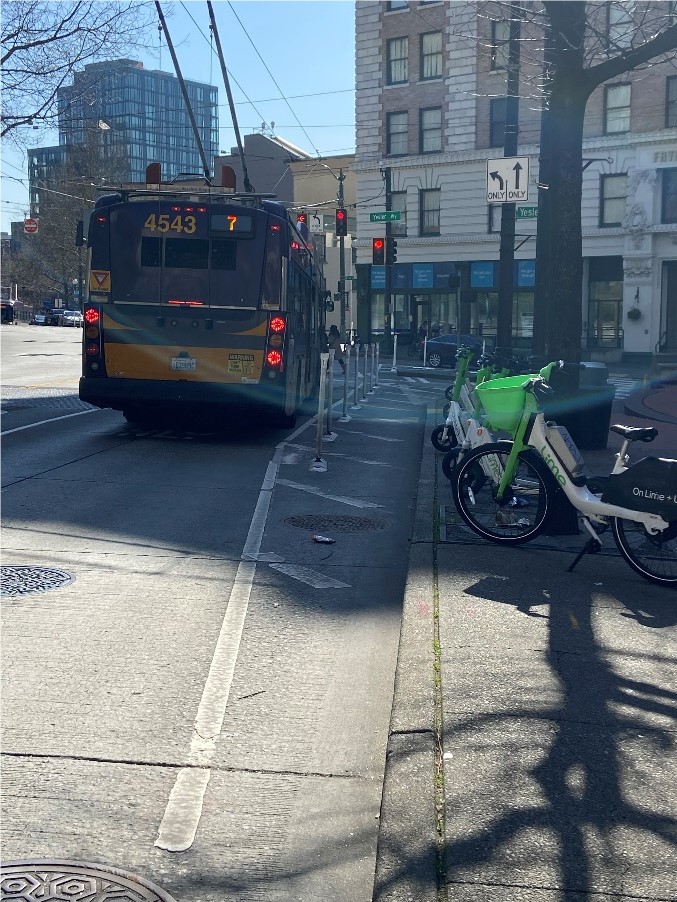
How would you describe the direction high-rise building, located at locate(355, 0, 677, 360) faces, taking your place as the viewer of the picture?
facing the viewer

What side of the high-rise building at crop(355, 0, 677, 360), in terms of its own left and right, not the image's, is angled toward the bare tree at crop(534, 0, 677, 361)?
front

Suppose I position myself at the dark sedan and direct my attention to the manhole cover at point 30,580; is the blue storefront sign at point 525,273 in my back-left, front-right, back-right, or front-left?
back-left

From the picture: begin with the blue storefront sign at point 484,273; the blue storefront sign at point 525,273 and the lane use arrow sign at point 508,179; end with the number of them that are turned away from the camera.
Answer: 0

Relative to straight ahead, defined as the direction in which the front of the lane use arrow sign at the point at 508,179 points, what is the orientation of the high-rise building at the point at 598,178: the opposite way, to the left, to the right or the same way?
the same way

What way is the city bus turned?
away from the camera

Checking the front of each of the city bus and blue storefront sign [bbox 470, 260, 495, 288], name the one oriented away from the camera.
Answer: the city bus

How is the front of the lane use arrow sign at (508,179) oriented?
toward the camera

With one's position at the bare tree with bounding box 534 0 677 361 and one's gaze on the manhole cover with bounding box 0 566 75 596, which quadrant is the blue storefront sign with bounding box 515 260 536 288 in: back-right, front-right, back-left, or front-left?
back-right

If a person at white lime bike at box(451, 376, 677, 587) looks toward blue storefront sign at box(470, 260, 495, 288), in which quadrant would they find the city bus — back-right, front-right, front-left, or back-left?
front-left

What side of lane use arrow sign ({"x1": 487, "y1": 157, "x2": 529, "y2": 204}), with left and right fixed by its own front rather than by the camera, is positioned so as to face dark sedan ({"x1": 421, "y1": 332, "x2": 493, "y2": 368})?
back

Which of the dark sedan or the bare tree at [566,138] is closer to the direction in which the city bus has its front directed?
the dark sedan

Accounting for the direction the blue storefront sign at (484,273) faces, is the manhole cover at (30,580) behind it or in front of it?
in front

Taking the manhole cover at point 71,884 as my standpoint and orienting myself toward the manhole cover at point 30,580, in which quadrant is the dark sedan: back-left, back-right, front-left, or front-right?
front-right

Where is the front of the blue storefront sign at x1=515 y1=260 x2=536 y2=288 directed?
toward the camera
